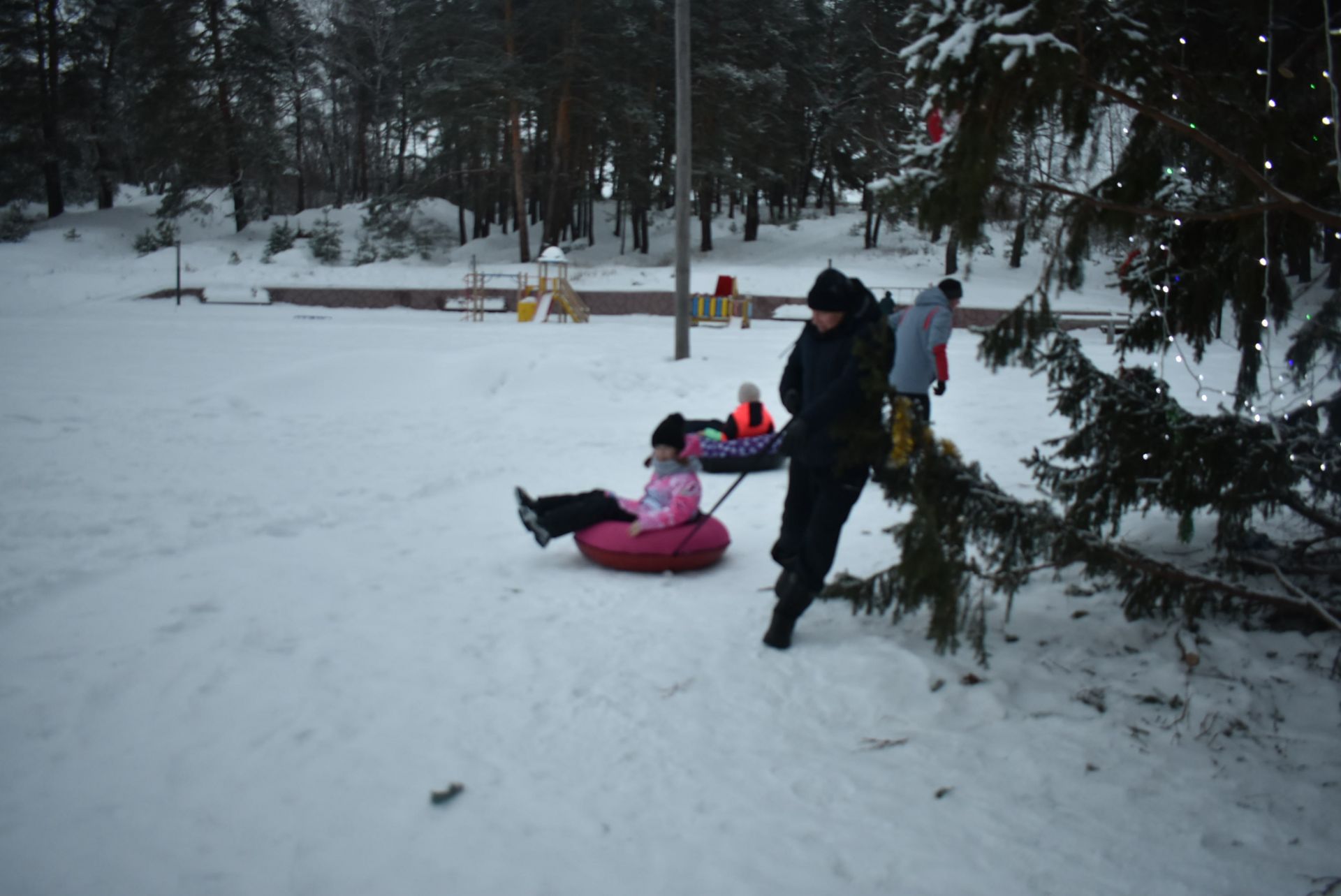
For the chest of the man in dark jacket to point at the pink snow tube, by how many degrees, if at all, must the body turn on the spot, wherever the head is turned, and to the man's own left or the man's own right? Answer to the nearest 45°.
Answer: approximately 90° to the man's own right

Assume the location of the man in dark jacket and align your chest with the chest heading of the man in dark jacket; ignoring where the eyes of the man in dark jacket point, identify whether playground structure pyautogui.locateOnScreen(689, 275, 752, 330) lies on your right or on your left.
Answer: on your right

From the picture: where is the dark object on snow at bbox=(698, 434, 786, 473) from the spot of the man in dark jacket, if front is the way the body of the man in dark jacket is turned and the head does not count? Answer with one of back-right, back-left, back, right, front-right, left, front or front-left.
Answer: back-right

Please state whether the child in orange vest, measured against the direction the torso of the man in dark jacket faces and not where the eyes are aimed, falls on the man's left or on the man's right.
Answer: on the man's right

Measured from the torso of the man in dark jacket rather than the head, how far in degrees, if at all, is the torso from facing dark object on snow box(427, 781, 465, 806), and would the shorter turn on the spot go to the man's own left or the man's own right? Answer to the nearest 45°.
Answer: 0° — they already face it

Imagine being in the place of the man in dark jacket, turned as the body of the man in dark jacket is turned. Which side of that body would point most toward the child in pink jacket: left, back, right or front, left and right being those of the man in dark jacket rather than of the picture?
right

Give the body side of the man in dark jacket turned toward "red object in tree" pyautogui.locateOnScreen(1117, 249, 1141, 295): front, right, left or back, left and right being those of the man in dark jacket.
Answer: back

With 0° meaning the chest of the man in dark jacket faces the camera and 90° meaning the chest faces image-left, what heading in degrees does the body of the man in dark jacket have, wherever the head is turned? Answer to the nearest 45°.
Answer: approximately 45°

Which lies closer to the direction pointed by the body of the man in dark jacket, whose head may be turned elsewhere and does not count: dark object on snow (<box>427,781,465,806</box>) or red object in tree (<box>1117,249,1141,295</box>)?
the dark object on snow
